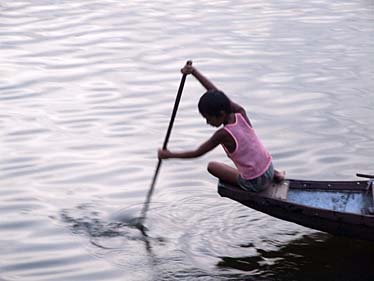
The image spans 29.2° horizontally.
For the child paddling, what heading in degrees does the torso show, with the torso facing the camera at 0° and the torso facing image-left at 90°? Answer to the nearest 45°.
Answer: approximately 135°

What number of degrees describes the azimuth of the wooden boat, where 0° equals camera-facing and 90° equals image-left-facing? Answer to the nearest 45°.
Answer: approximately 90°
